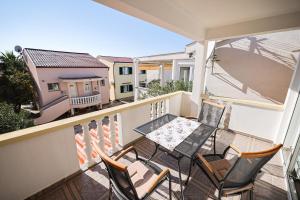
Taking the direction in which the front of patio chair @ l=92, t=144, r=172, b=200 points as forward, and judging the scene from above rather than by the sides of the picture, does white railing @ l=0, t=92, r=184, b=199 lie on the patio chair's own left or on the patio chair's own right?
on the patio chair's own left

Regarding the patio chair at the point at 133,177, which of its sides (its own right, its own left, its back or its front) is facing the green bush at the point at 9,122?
left

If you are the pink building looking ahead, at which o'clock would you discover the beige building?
The beige building is roughly at 10 o'clock from the pink building.

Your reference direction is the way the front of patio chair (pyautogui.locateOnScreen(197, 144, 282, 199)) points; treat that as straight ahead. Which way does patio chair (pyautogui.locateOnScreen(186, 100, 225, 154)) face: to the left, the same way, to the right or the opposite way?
to the left

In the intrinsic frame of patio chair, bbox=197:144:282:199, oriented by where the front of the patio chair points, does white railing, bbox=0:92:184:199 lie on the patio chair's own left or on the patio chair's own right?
on the patio chair's own left

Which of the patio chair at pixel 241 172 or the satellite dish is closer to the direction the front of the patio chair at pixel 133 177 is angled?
the patio chair

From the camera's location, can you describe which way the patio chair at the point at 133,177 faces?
facing away from the viewer and to the right of the viewer

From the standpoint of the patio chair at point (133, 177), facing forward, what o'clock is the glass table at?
The glass table is roughly at 12 o'clock from the patio chair.

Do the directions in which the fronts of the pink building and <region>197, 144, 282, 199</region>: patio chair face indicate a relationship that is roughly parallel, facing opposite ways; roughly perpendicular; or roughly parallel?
roughly parallel, facing opposite ways

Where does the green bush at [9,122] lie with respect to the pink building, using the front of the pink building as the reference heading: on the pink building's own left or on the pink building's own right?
on the pink building's own right

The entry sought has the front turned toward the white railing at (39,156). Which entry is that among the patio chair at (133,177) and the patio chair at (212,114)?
the patio chair at (212,114)

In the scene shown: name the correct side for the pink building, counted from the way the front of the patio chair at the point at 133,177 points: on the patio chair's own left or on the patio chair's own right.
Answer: on the patio chair's own left

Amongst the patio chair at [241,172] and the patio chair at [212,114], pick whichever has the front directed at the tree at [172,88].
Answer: the patio chair at [241,172]
